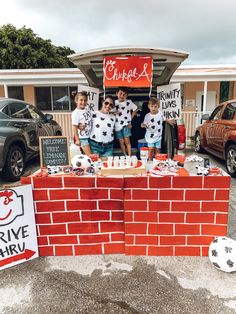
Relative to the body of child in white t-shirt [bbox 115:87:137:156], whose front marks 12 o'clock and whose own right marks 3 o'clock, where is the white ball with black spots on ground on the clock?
The white ball with black spots on ground is roughly at 11 o'clock from the child in white t-shirt.

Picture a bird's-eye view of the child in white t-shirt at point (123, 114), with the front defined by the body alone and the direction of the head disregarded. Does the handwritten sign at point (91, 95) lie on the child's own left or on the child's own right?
on the child's own right

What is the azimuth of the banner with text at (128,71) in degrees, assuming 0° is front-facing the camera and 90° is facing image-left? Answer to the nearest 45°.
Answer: approximately 0°

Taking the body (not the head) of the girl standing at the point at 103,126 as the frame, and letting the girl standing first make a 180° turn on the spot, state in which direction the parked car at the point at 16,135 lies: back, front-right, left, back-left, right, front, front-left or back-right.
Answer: front-left

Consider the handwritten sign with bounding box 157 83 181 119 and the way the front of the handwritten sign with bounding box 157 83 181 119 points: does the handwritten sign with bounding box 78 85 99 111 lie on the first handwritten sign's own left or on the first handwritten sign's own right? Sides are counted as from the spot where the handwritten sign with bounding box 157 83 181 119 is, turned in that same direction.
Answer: on the first handwritten sign's own right

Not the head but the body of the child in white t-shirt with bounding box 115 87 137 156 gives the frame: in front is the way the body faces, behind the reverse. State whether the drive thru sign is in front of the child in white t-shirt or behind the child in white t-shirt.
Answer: in front
